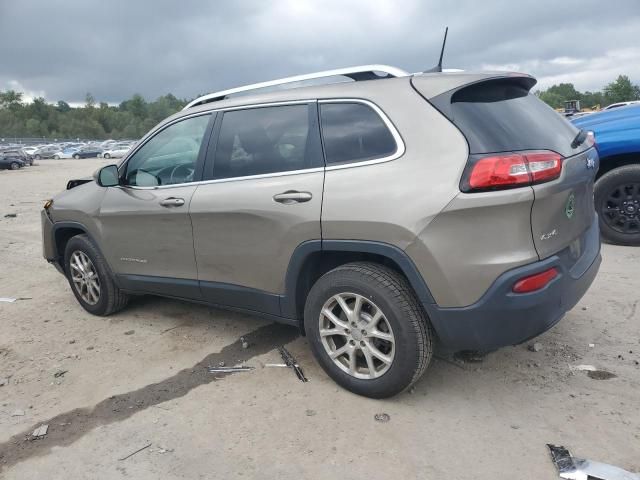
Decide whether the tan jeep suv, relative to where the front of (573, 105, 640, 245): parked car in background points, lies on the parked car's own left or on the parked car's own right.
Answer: on the parked car's own left

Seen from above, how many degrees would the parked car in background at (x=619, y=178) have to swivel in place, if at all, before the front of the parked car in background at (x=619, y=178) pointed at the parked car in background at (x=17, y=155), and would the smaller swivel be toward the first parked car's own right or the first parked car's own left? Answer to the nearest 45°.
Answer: approximately 45° to the first parked car's own right

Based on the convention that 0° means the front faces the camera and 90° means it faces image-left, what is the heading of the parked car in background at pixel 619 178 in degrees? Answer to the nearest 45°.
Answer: approximately 90°

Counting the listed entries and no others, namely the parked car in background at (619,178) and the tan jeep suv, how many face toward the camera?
0

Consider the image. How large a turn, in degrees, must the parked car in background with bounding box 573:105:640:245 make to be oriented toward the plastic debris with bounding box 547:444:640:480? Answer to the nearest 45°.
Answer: approximately 90° to its left

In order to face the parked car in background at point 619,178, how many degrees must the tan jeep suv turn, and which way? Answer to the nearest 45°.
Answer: approximately 90° to its right

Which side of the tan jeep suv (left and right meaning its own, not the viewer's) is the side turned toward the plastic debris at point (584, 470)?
back

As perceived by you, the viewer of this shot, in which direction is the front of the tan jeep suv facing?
facing away from the viewer and to the left of the viewer
